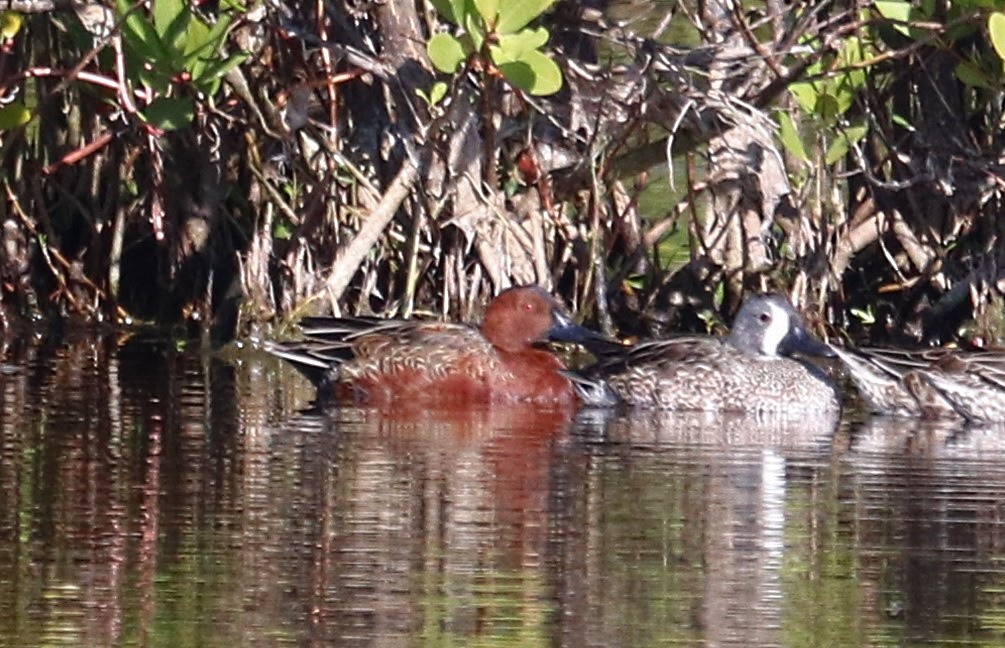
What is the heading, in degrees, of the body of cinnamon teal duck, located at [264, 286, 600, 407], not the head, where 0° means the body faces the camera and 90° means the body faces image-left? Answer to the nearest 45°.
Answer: approximately 270°
